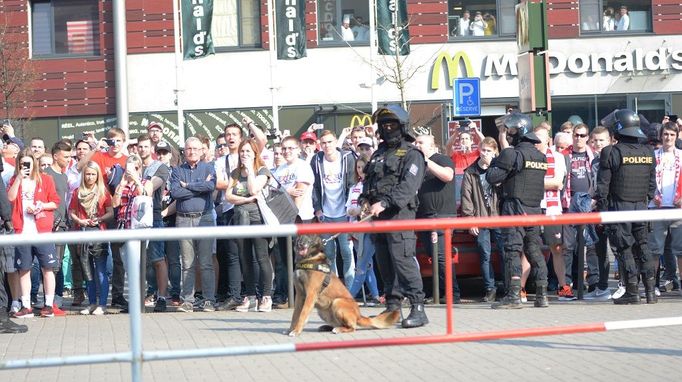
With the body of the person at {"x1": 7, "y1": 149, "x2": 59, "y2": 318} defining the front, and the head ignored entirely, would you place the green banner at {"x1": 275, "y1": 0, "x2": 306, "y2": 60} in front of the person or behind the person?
behind

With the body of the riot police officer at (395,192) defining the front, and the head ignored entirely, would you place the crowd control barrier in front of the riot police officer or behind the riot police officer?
in front

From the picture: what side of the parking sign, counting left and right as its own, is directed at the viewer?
front

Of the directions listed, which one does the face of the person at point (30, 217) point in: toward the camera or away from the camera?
toward the camera

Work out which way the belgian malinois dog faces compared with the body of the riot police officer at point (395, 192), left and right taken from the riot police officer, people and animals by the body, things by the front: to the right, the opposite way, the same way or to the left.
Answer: the same way

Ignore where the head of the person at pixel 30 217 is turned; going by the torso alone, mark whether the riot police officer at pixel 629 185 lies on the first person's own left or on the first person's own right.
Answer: on the first person's own left

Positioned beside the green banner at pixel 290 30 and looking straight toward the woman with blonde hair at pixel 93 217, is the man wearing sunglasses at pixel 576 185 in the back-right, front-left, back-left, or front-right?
front-left

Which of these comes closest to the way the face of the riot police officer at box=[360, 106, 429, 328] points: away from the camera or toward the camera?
toward the camera

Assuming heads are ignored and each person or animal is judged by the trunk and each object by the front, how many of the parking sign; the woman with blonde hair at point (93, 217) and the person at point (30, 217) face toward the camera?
3

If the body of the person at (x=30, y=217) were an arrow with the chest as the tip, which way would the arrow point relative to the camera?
toward the camera

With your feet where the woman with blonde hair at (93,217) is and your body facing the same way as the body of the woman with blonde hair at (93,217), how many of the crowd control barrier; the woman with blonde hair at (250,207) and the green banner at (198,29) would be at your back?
1
